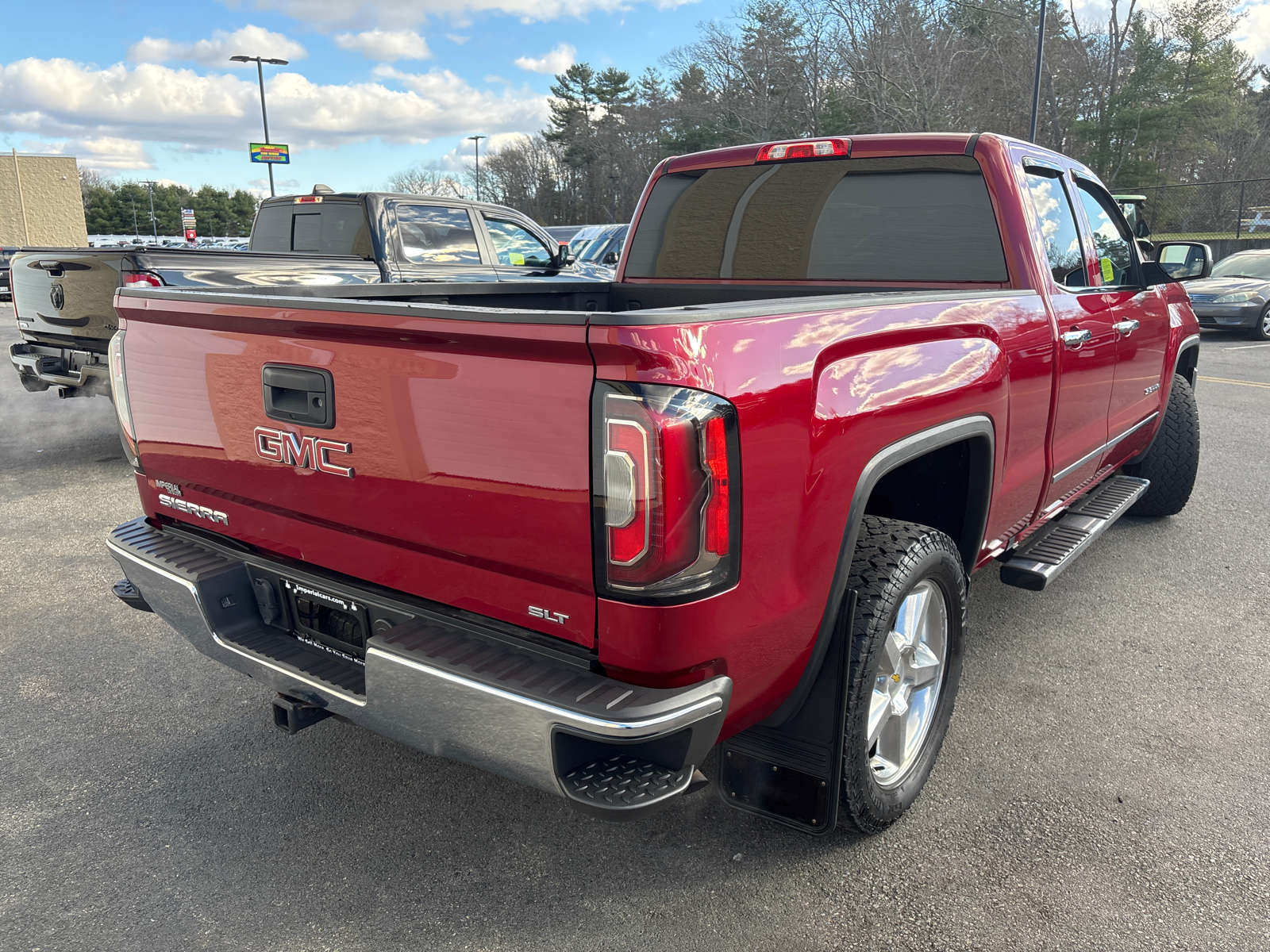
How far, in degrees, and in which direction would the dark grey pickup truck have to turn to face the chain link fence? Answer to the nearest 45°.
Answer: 0° — it already faces it

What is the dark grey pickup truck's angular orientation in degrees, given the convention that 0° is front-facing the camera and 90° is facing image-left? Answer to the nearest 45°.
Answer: approximately 225°

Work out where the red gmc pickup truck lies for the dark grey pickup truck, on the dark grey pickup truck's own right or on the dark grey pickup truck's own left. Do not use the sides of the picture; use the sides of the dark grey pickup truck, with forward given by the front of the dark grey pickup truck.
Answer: on the dark grey pickup truck's own right

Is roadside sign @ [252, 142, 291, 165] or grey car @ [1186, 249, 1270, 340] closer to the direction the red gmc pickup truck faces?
the grey car

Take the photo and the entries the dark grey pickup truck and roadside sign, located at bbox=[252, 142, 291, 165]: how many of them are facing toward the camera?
1

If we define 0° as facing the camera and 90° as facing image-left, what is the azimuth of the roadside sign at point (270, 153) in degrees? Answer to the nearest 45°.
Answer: approximately 0°

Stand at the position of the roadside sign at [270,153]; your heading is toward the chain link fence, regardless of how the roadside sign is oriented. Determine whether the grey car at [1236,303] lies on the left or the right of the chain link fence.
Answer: right

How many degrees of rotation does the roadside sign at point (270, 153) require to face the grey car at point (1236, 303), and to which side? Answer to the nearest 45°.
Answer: approximately 45° to its left

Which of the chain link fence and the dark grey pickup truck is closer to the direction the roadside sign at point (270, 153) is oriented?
the dark grey pickup truck

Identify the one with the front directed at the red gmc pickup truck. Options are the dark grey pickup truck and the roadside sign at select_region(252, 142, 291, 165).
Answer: the roadside sign

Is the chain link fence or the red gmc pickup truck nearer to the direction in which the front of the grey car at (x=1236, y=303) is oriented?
the red gmc pickup truck

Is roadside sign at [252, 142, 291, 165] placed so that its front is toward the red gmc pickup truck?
yes
